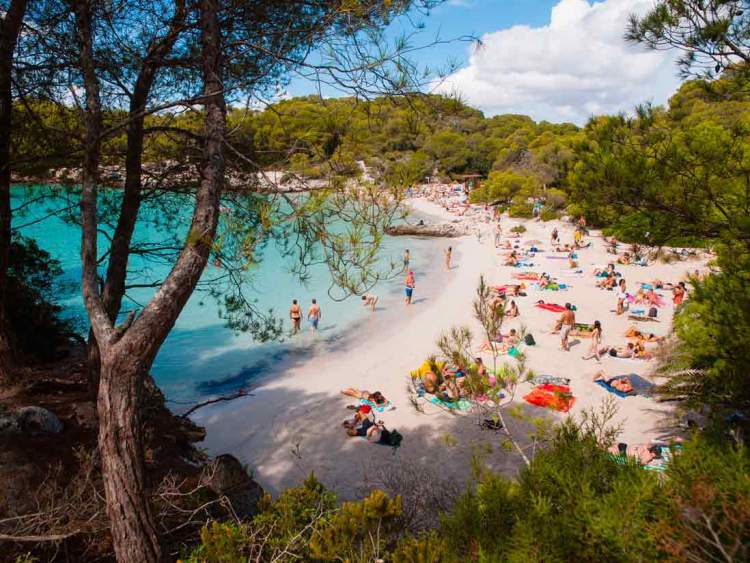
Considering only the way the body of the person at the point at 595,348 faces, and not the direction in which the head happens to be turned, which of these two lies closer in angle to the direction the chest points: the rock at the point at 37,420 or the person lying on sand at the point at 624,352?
the rock

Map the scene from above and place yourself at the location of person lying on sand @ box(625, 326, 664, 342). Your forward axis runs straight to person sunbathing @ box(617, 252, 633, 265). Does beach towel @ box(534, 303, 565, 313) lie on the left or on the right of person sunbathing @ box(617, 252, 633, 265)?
left

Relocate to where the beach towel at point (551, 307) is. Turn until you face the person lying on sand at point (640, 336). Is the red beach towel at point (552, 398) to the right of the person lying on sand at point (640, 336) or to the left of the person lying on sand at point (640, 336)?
right
